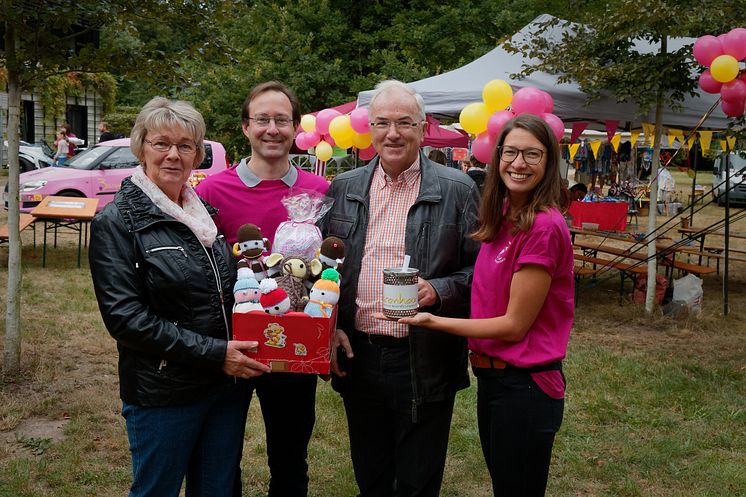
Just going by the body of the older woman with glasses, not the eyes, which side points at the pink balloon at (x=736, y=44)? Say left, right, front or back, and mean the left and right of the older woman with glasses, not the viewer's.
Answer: left

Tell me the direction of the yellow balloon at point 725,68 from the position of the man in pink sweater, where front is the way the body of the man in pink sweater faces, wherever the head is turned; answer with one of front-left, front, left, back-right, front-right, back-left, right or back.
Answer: back-left

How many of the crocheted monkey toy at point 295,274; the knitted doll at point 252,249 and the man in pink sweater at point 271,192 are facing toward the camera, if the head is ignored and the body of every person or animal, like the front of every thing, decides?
3

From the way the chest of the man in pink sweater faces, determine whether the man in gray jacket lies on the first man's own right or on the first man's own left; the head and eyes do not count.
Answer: on the first man's own left

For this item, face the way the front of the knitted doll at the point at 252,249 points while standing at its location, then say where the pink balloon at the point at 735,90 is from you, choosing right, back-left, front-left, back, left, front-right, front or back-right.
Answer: back-left

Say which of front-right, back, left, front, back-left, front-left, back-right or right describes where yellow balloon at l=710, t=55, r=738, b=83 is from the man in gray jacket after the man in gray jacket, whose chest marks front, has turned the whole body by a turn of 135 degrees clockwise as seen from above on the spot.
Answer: right

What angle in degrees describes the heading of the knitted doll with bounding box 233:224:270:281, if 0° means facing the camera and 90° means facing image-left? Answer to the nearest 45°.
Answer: approximately 0°
